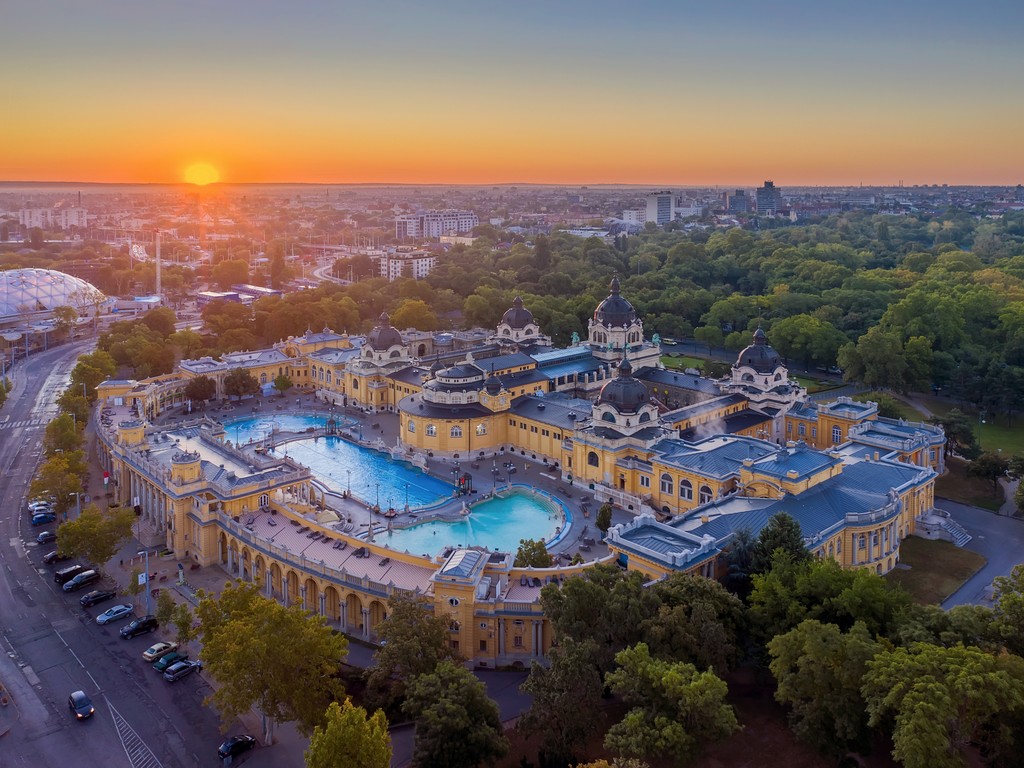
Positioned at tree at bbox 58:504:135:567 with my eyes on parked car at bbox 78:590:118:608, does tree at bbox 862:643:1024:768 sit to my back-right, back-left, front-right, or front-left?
front-left

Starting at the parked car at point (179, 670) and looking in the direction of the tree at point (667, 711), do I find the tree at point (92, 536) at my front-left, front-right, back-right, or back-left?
back-left

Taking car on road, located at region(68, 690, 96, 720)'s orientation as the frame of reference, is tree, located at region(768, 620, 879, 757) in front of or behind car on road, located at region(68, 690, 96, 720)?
in front

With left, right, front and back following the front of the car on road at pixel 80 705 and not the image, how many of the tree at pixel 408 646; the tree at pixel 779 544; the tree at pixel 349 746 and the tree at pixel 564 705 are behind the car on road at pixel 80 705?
0

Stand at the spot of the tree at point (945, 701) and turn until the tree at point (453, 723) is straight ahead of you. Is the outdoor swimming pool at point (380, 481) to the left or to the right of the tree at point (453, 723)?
right
